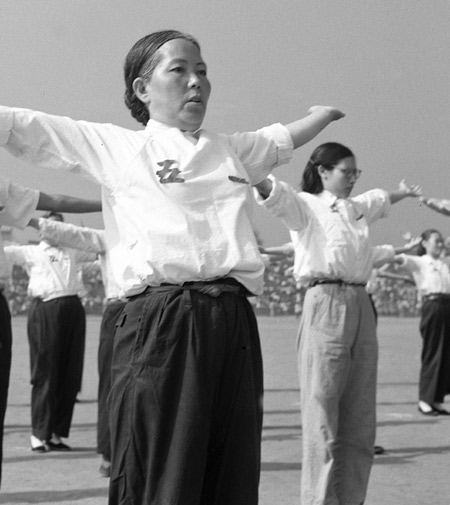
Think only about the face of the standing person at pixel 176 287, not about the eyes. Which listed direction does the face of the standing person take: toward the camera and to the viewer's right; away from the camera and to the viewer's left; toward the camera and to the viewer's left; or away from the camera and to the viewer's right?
toward the camera and to the viewer's right

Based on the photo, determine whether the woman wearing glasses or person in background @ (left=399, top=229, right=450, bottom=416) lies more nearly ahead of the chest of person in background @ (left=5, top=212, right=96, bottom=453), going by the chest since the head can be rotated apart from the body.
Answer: the woman wearing glasses

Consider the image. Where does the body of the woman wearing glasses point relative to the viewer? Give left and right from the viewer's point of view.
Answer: facing the viewer and to the right of the viewer

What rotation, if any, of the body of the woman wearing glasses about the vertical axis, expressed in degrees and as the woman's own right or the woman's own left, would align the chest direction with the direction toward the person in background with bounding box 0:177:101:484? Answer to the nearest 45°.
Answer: approximately 135° to the woman's own right

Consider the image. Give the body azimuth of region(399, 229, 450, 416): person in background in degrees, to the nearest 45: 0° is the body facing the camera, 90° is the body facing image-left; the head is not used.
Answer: approximately 315°

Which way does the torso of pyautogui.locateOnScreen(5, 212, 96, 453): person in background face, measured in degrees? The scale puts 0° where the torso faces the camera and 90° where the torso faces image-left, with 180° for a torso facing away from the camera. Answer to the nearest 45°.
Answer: approximately 315°

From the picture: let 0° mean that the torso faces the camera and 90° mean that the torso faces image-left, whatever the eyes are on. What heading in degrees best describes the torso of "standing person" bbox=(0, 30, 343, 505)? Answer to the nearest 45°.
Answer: approximately 315°

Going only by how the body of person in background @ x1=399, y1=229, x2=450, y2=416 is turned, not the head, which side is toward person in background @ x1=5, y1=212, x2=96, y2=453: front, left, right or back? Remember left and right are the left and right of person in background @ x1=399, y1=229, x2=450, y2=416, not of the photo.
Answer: right

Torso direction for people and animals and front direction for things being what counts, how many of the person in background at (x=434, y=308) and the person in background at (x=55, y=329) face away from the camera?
0

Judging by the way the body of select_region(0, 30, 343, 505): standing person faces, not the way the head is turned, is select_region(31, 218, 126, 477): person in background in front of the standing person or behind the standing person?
behind

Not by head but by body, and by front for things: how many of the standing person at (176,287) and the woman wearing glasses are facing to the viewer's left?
0
